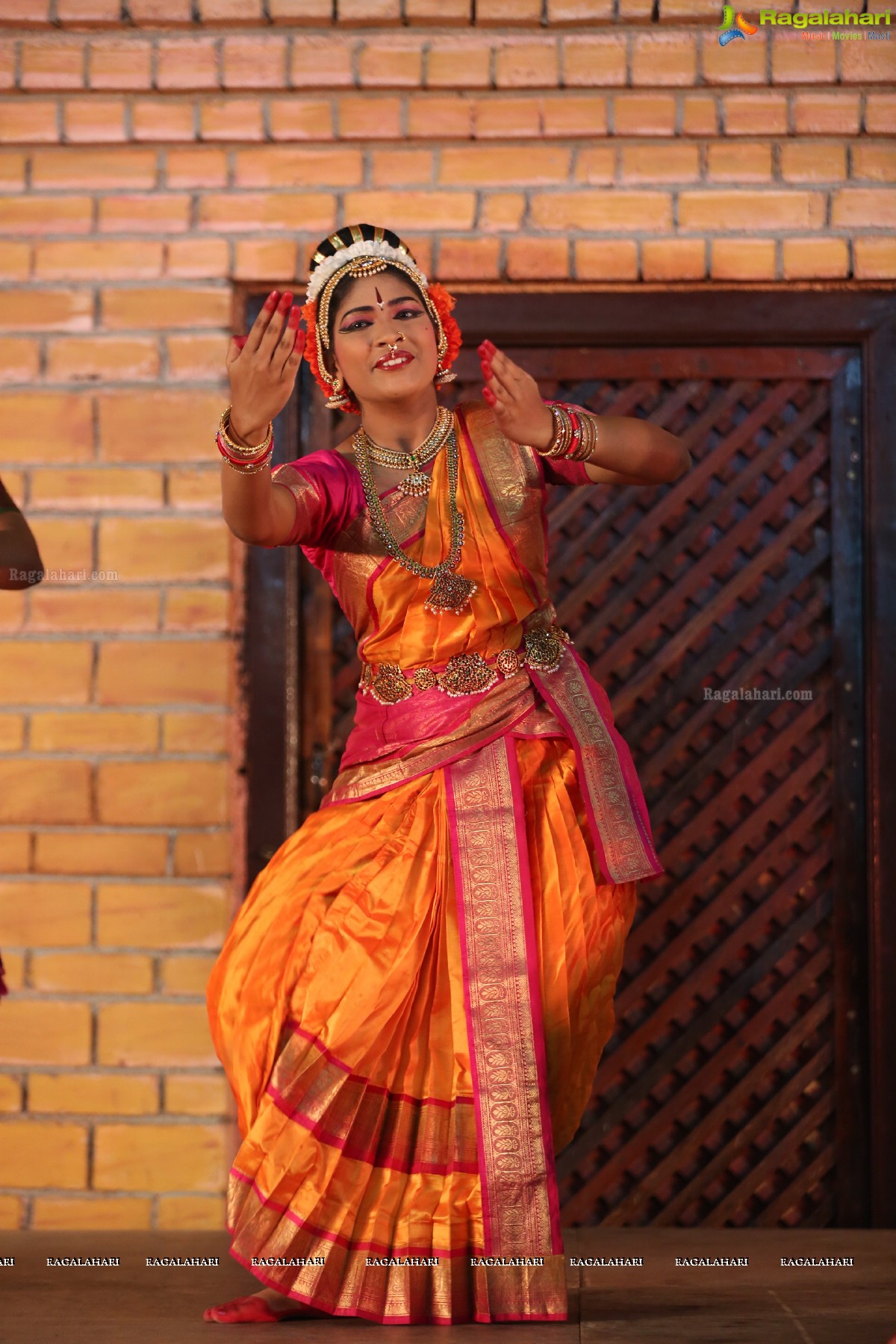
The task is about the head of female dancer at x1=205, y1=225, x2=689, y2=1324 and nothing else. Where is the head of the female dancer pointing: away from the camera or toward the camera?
toward the camera

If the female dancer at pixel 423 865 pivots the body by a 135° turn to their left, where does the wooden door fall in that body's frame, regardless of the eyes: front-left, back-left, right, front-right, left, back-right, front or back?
front

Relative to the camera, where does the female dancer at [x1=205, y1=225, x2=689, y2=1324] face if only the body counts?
toward the camera
